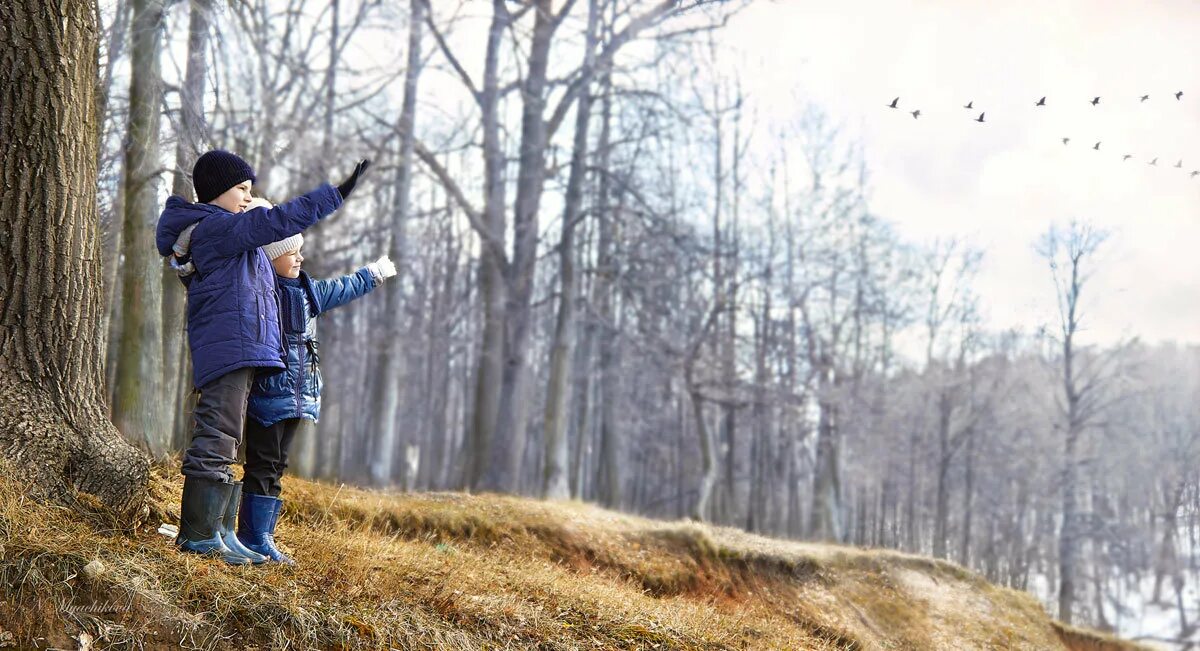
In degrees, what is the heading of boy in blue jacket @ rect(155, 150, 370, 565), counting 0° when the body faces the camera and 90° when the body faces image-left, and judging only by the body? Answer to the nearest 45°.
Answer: approximately 270°

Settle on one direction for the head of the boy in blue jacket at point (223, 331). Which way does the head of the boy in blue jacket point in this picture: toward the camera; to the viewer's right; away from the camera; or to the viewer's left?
to the viewer's right

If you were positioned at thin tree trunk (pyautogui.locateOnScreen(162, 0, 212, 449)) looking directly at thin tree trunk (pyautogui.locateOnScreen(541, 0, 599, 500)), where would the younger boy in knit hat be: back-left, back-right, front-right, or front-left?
back-right

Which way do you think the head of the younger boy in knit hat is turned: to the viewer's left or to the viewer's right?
to the viewer's right

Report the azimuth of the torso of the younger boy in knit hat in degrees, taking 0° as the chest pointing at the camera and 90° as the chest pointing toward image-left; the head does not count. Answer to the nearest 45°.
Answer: approximately 315°
